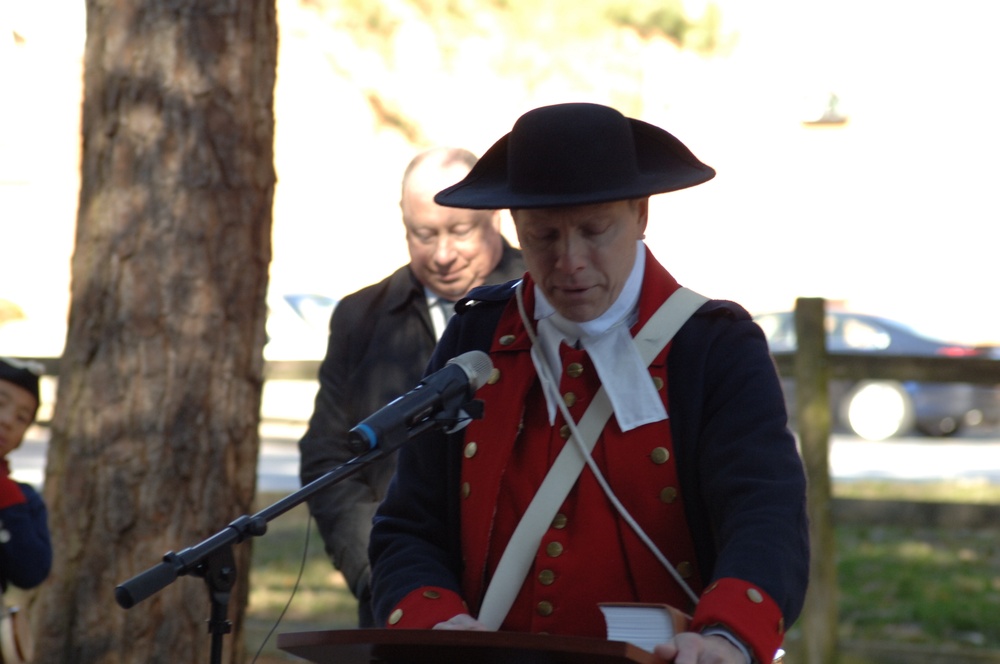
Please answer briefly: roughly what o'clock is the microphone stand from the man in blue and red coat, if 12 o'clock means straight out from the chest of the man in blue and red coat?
The microphone stand is roughly at 2 o'clock from the man in blue and red coat.

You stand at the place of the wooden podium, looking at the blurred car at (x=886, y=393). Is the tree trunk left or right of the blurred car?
left

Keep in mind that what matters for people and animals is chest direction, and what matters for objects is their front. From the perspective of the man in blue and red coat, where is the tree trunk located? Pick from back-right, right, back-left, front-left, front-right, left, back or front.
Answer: back-right

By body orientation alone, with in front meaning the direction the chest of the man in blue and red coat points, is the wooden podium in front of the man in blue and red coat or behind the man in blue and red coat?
in front

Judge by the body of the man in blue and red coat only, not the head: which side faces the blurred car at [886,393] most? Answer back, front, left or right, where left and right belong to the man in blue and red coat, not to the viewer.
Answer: back

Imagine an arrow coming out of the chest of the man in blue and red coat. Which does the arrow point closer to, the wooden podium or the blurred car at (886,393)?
the wooden podium

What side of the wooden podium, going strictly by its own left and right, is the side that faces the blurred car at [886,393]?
back

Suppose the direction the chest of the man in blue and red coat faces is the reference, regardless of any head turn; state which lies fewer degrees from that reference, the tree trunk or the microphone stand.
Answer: the microphone stand

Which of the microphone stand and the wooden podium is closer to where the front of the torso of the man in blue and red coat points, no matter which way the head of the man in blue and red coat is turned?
the wooden podium
